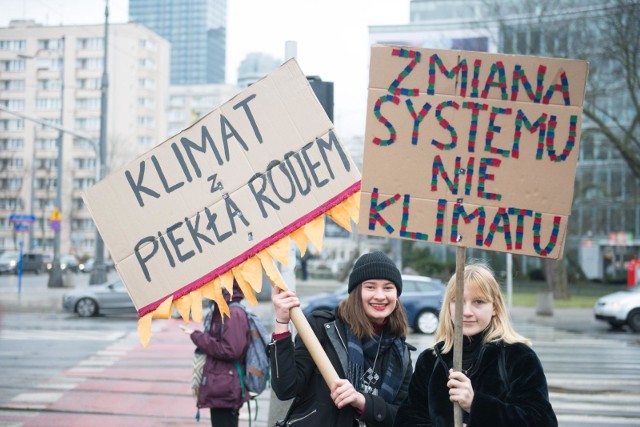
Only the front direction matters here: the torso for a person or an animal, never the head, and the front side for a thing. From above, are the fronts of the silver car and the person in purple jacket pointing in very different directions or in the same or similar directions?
same or similar directions

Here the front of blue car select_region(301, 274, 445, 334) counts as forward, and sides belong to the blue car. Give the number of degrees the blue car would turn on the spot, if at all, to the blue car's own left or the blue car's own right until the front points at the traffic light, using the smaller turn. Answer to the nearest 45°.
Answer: approximately 90° to the blue car's own left

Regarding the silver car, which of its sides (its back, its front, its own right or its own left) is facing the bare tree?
back

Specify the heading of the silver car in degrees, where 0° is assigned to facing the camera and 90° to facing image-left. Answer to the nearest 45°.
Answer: approximately 90°

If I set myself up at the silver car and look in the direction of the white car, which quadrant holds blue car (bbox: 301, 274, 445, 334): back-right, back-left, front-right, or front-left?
front-right

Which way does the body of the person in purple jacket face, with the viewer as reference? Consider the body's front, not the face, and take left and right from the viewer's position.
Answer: facing to the left of the viewer
